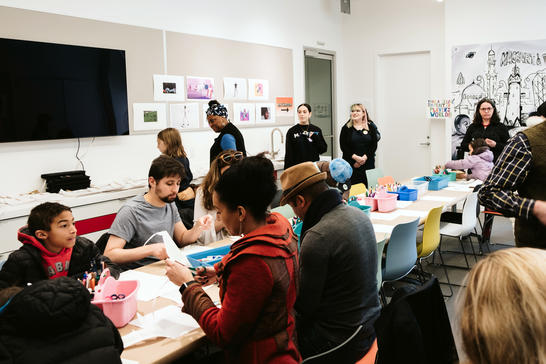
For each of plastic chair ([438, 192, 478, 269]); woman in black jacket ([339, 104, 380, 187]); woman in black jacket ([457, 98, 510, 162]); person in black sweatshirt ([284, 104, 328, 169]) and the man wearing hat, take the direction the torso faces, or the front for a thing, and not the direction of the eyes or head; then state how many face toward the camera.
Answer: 3

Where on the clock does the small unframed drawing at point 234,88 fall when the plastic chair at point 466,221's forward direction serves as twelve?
The small unframed drawing is roughly at 1 o'clock from the plastic chair.

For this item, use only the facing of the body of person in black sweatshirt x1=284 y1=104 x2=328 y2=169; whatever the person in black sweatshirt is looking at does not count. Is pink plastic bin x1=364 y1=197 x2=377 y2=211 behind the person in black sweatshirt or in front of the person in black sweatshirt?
in front

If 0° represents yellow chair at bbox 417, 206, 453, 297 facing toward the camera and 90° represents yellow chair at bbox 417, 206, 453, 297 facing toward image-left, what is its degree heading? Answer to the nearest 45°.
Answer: approximately 135°

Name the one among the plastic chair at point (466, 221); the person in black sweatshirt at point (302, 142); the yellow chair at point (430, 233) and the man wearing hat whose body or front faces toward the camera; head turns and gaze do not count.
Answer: the person in black sweatshirt

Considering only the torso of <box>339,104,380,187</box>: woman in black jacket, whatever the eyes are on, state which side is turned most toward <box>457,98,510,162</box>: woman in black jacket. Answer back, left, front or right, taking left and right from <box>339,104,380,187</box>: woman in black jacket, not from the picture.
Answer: left

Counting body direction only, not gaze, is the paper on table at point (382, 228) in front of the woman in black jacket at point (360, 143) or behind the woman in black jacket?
in front

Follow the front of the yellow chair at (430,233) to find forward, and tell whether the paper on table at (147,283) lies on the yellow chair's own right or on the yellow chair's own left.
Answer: on the yellow chair's own left

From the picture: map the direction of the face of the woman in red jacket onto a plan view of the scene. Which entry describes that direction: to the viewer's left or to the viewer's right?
to the viewer's left

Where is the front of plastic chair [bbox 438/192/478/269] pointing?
to the viewer's left

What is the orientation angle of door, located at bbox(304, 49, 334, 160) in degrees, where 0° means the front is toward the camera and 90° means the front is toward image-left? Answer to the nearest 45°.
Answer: approximately 315°

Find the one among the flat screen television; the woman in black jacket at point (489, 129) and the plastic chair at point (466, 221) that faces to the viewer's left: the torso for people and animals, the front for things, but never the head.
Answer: the plastic chair
